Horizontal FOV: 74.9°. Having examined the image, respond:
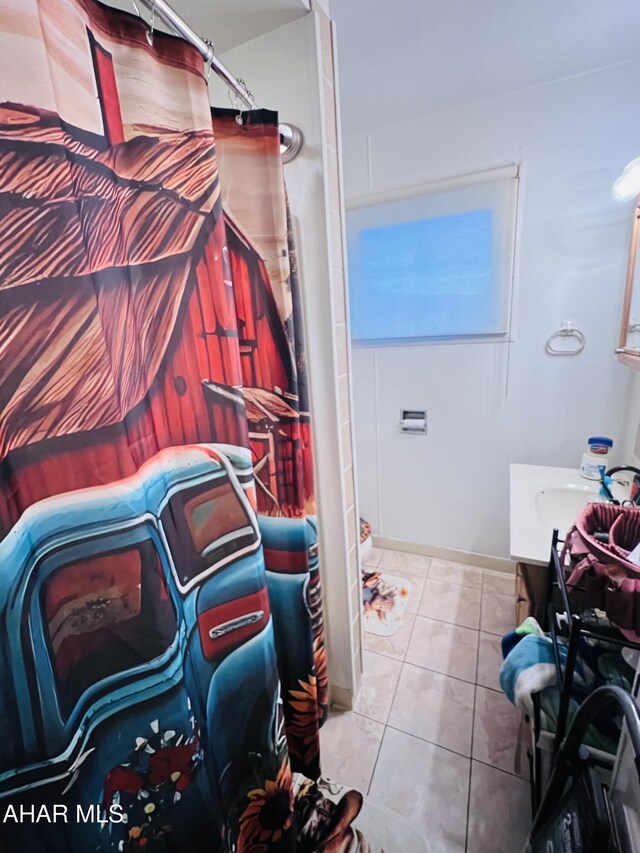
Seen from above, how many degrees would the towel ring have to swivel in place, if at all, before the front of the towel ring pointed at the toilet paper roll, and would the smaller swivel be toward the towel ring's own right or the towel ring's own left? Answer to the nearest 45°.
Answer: approximately 90° to the towel ring's own right

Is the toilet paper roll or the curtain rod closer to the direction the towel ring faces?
the curtain rod

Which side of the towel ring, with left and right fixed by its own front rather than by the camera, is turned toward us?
front

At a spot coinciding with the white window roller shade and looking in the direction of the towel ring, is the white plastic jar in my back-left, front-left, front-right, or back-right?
front-right

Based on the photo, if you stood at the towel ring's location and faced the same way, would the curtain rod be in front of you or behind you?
in front

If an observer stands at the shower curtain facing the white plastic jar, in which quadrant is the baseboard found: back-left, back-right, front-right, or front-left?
front-left
